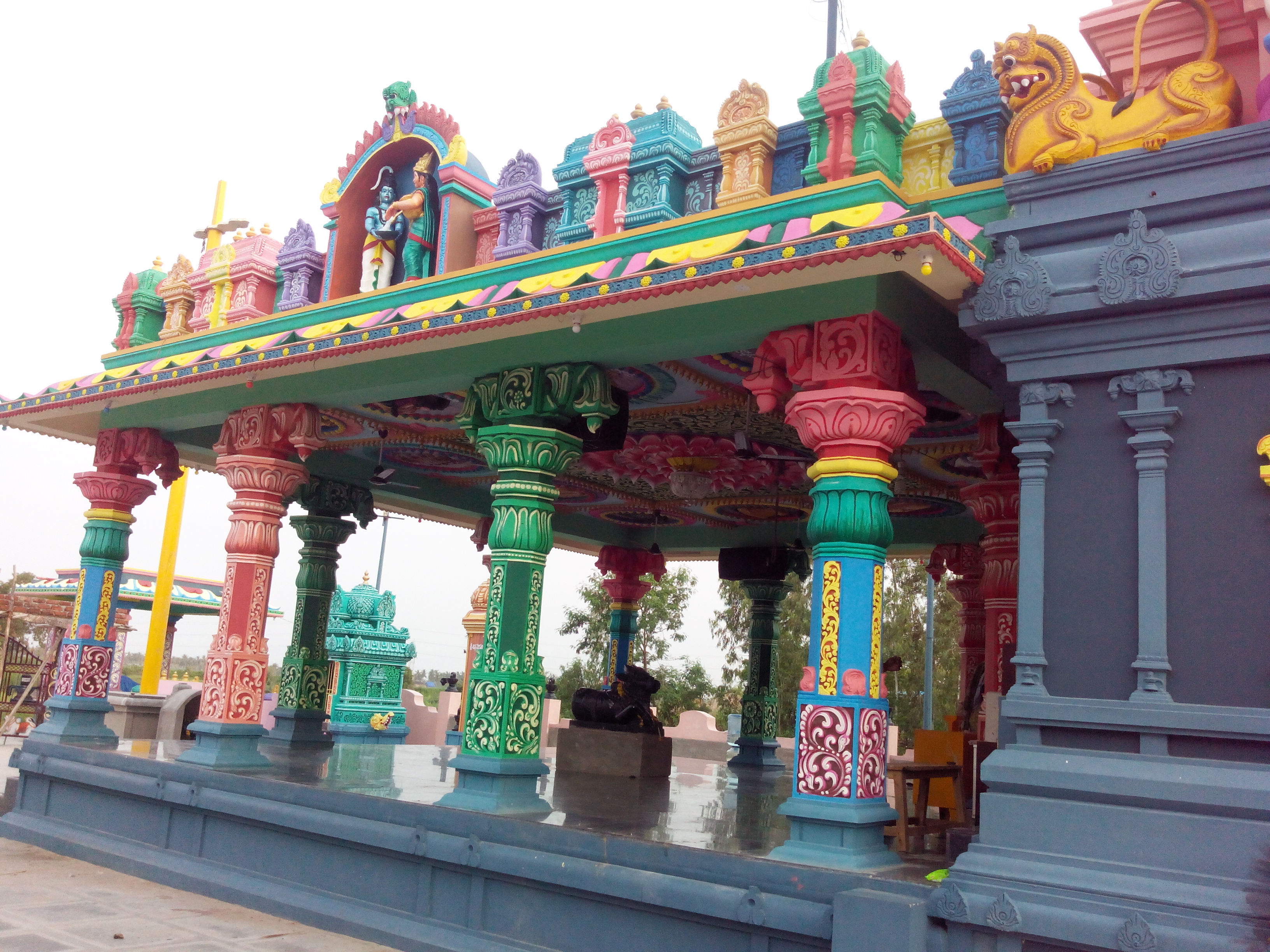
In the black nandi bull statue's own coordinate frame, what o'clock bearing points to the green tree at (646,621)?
The green tree is roughly at 9 o'clock from the black nandi bull statue.

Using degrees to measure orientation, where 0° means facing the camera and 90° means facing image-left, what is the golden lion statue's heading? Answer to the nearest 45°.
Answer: approximately 90°

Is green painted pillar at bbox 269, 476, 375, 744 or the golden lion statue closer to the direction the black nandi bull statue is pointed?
the golden lion statue

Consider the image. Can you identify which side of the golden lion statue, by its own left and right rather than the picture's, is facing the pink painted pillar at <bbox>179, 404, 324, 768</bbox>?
front

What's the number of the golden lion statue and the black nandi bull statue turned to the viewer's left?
1

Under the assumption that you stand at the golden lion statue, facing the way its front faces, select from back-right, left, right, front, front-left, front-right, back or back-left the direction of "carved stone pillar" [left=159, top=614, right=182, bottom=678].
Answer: front-right

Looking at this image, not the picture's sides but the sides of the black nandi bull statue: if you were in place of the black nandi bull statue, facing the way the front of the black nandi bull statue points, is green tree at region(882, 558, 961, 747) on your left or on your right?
on your left

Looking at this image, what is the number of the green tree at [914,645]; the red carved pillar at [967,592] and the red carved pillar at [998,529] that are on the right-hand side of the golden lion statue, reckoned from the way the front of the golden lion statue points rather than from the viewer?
3

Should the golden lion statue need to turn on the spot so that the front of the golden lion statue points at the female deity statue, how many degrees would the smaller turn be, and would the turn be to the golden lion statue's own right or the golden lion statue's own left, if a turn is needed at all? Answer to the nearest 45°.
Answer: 0° — it already faces it

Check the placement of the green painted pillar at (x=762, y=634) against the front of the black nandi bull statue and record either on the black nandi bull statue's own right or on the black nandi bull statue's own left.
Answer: on the black nandi bull statue's own left

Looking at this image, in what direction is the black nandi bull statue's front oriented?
to the viewer's right

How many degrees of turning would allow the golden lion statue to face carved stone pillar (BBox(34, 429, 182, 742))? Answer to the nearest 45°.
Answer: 0° — it already faces it

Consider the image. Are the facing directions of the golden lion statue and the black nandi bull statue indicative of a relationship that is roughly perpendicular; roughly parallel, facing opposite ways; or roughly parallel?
roughly parallel, facing opposite ways
